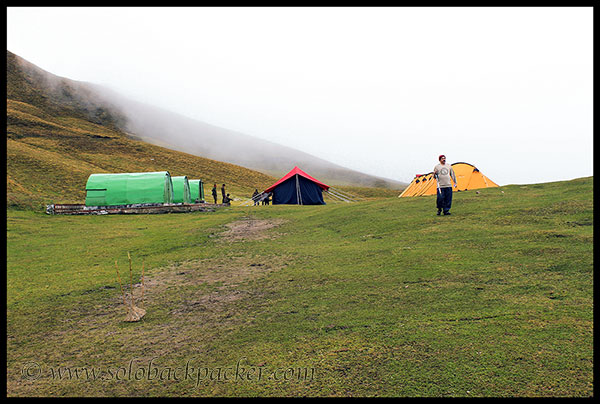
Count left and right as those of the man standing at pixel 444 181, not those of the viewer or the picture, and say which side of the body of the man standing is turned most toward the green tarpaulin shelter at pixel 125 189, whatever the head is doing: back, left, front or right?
right

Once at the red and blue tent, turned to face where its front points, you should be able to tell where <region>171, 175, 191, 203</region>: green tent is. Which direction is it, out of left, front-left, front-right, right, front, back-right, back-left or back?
right

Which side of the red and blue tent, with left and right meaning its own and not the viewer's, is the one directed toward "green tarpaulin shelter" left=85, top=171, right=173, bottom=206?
right

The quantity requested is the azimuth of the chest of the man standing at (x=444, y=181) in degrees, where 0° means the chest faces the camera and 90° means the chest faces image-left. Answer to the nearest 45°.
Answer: approximately 0°

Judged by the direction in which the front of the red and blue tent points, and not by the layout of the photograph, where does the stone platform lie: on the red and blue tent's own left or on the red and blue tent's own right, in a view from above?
on the red and blue tent's own right

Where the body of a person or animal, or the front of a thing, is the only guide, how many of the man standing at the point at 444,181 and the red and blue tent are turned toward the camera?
2

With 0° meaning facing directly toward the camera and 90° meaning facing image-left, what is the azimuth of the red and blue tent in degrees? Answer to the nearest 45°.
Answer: approximately 0°

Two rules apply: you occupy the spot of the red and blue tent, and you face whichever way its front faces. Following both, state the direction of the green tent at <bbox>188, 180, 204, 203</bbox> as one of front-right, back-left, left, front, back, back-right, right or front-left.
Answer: back-right
